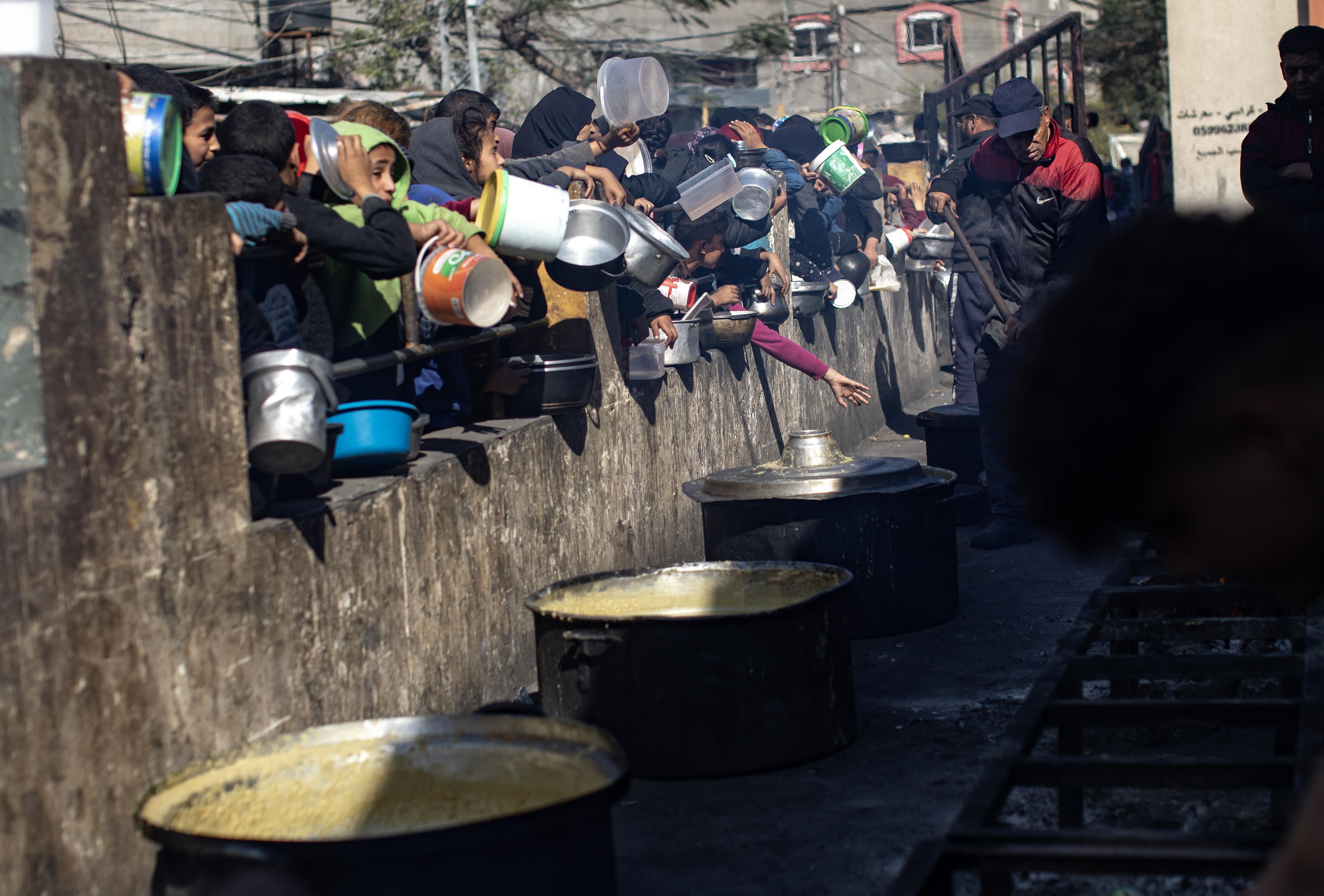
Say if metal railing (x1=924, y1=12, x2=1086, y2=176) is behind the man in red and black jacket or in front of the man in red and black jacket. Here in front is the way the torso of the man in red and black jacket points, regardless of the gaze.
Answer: behind

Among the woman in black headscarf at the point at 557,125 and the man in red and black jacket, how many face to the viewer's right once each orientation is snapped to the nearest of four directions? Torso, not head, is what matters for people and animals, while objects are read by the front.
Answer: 1

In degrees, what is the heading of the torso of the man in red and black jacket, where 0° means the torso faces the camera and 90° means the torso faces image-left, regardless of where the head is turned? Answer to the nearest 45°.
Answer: approximately 45°

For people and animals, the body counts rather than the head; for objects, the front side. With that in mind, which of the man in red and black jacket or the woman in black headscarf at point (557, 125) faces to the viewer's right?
the woman in black headscarf

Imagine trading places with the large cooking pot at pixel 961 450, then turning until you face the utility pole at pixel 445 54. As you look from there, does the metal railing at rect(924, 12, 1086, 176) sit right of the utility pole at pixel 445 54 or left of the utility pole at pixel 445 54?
right

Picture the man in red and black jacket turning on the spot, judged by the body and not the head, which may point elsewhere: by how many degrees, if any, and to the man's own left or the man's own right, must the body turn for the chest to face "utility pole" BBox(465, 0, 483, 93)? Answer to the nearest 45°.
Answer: approximately 90° to the man's own right

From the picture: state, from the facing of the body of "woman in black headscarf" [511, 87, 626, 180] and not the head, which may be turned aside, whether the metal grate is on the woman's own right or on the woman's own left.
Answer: on the woman's own right

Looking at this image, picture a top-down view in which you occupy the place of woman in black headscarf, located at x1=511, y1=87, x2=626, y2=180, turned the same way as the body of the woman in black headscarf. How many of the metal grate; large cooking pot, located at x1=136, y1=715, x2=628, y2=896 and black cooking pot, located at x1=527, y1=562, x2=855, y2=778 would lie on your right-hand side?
3

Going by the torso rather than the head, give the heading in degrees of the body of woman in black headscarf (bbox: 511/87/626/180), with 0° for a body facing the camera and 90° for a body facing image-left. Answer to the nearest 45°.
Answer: approximately 270°

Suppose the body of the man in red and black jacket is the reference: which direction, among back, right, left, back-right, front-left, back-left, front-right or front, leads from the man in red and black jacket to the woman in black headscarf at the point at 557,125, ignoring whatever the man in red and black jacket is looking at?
front-right

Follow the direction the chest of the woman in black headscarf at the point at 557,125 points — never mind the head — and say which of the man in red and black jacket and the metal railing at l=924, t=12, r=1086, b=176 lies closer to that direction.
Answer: the man in red and black jacket

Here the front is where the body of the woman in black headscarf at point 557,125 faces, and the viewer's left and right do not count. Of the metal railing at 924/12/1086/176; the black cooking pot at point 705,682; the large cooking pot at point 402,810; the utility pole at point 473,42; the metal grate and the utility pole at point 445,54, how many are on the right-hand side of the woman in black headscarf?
3
